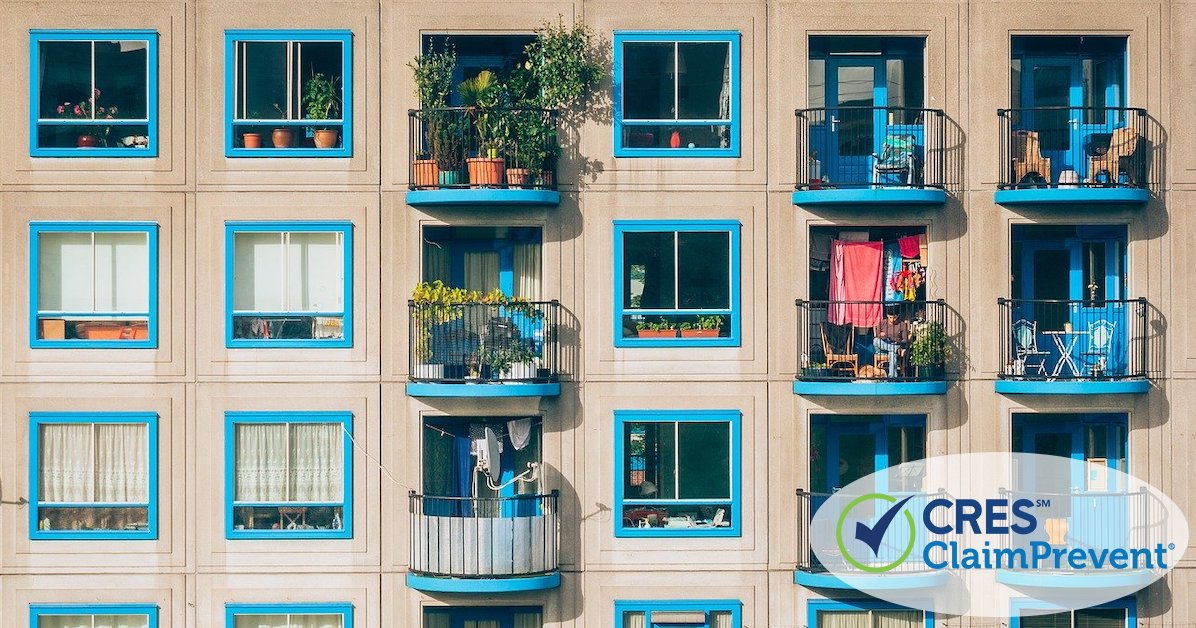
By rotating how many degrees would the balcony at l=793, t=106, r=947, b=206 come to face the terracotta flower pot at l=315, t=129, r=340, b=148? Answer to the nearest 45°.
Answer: approximately 90° to its right

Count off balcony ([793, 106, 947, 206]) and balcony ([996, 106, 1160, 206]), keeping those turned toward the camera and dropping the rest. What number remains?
2

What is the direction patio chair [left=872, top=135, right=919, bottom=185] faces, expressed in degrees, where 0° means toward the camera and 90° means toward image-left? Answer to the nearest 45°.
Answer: approximately 45°

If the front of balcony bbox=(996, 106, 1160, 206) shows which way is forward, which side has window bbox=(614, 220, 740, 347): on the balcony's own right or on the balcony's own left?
on the balcony's own right

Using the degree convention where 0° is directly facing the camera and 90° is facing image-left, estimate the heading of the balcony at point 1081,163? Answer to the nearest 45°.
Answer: approximately 0°

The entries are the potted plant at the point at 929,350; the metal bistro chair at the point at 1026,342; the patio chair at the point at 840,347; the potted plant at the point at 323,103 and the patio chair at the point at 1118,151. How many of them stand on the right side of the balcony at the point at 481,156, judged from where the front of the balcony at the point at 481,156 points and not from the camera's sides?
1

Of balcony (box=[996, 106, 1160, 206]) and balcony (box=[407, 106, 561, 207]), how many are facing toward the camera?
2

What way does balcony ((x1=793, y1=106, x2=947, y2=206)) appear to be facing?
toward the camera

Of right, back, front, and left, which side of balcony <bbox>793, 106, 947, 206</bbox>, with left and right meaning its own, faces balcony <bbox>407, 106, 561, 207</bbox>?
right

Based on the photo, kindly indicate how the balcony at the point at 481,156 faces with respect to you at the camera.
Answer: facing the viewer

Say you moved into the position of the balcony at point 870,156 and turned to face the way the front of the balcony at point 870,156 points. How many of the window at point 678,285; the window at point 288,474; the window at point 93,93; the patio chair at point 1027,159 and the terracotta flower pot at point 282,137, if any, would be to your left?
1

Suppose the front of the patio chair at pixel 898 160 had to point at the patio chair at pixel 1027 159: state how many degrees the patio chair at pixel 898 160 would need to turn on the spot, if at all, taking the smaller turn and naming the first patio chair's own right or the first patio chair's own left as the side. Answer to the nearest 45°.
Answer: approximately 135° to the first patio chair's own left
